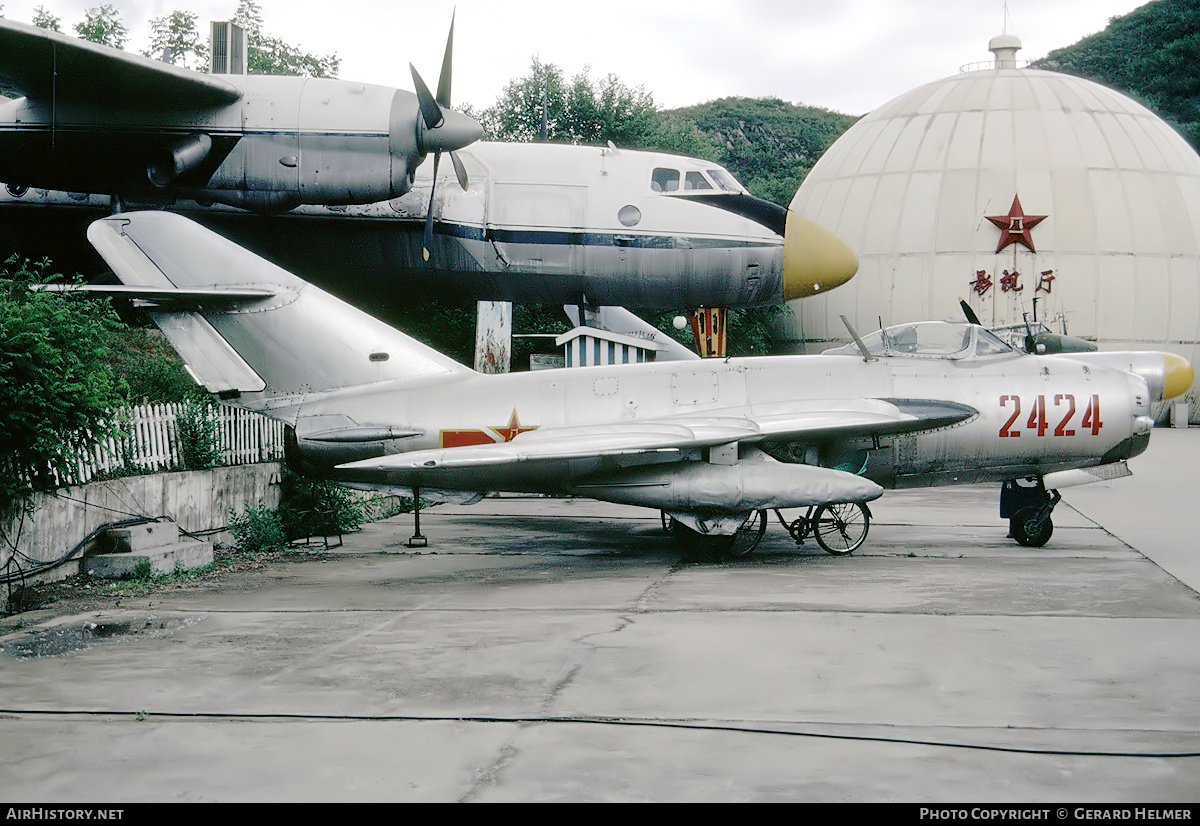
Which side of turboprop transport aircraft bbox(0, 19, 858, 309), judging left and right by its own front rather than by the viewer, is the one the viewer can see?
right

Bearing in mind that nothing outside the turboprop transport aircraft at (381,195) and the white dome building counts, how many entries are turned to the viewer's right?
1

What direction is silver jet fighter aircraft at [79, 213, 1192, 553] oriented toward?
to the viewer's right
